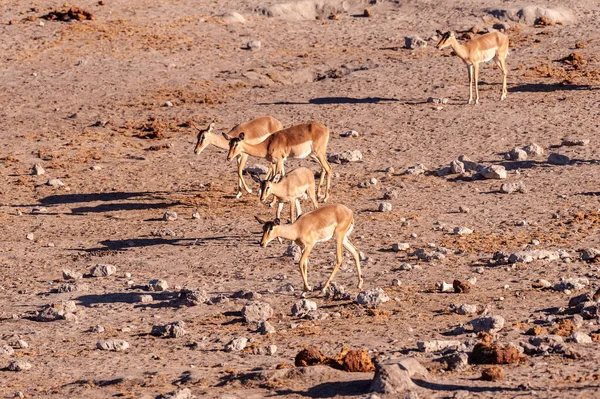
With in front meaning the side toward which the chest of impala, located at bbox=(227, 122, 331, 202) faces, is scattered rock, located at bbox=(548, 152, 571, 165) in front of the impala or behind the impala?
behind

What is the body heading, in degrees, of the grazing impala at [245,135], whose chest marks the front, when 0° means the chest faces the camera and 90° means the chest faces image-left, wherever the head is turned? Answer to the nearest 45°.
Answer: approximately 90°

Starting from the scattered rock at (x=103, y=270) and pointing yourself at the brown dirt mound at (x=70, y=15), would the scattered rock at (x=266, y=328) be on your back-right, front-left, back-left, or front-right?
back-right

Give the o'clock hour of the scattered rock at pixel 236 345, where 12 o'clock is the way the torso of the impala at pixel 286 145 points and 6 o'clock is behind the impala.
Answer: The scattered rock is roughly at 9 o'clock from the impala.

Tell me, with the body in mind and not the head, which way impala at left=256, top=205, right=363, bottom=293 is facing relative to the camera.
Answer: to the viewer's left

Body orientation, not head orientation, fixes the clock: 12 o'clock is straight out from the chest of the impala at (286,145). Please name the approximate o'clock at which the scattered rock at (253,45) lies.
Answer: The scattered rock is roughly at 3 o'clock from the impala.

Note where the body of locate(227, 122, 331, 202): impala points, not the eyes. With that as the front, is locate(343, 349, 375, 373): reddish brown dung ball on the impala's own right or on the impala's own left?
on the impala's own left

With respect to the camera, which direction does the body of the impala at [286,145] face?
to the viewer's left

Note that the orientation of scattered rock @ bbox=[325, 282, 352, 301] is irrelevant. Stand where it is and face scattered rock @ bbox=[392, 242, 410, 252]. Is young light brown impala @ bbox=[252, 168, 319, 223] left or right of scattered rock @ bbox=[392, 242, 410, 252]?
left

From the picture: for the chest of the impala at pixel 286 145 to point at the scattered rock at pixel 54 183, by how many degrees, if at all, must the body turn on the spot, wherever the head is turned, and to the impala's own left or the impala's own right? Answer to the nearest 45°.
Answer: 0° — it already faces it
